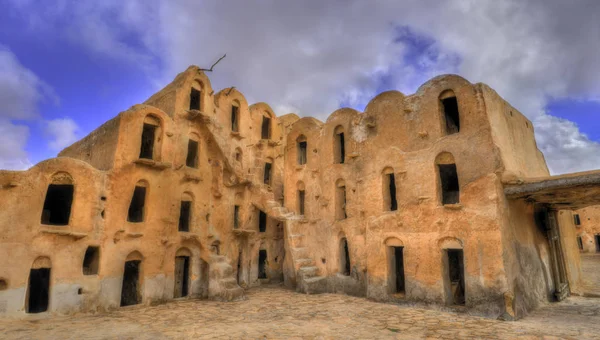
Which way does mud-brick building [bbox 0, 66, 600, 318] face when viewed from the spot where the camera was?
facing the viewer
